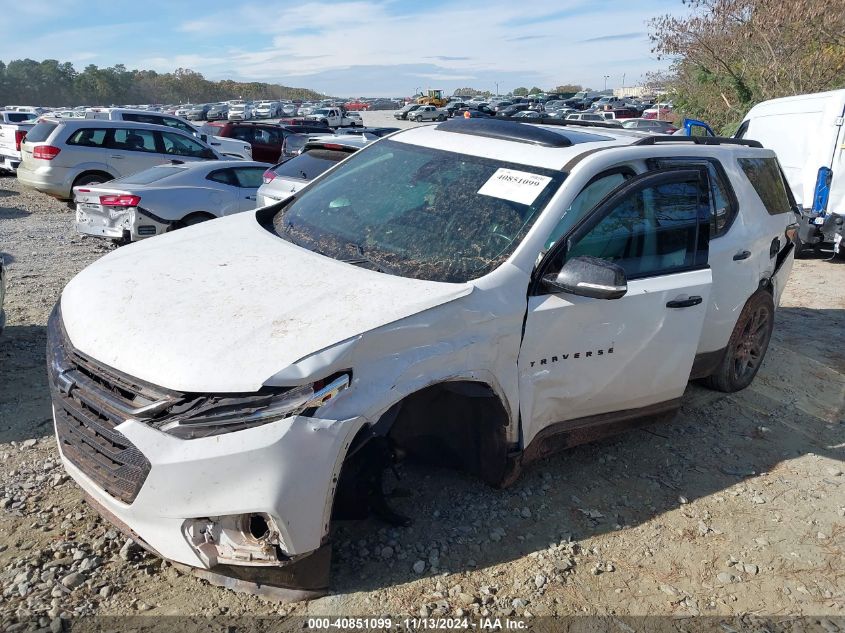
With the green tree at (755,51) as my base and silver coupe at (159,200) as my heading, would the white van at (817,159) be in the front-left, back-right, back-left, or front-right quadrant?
front-left

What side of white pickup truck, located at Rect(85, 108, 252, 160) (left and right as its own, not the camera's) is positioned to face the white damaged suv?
right

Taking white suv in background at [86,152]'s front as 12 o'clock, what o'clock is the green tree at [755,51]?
The green tree is roughly at 1 o'clock from the white suv in background.

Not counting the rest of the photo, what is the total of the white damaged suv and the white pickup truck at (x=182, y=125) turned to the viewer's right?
1

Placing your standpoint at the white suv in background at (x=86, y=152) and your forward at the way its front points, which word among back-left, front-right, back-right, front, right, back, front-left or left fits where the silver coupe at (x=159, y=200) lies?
back-right

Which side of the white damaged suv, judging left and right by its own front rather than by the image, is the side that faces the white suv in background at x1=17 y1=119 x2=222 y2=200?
right

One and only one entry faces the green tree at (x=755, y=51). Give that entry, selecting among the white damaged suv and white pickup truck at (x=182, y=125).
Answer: the white pickup truck

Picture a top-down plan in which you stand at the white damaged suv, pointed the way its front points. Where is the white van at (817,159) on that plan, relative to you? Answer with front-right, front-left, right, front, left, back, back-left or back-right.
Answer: back

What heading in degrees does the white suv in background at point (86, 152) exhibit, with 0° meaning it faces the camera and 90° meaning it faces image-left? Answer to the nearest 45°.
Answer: approximately 225°

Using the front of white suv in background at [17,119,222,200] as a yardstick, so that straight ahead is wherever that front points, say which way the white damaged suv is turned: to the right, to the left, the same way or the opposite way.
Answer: the opposite way

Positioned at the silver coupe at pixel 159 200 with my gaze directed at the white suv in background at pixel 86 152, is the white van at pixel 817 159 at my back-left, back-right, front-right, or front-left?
back-right

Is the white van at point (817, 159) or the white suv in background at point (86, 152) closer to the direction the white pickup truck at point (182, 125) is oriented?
the white van

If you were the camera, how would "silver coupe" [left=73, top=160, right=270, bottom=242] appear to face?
facing away from the viewer and to the right of the viewer

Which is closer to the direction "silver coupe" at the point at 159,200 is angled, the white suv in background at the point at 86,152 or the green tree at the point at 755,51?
the green tree

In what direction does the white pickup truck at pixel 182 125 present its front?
to the viewer's right

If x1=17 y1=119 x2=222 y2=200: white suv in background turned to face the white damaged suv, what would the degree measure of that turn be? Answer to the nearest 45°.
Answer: approximately 135° to its right
